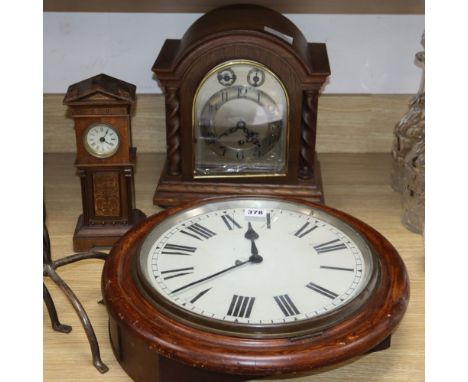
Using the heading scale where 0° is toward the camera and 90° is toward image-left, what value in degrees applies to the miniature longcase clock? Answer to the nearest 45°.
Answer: approximately 0°
